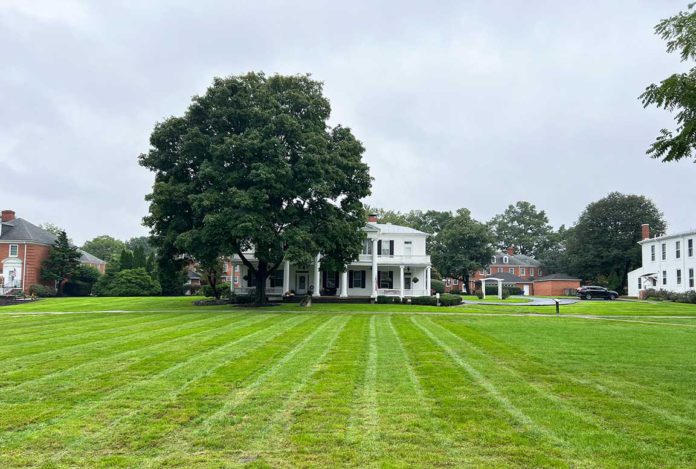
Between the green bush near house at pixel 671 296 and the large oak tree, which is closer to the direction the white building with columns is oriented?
the large oak tree

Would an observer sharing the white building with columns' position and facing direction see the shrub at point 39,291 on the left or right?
on its right

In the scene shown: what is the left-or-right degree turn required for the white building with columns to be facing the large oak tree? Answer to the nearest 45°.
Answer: approximately 45° to its right

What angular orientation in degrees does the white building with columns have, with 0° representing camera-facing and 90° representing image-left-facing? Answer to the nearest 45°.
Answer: approximately 0°

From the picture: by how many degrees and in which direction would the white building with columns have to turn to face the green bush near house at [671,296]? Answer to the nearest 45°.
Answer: approximately 90° to its left

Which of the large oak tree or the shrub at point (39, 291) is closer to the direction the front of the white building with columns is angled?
the large oak tree
